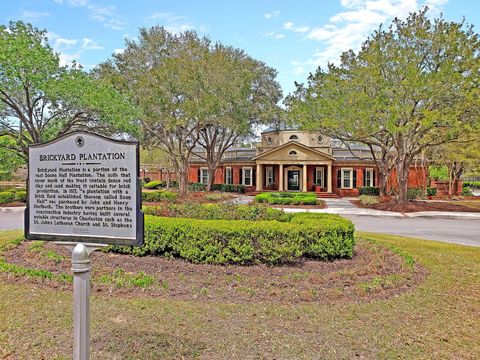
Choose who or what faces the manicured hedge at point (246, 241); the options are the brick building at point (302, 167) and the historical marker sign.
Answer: the brick building

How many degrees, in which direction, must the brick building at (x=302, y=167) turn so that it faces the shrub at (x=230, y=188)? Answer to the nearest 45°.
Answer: approximately 90° to its right

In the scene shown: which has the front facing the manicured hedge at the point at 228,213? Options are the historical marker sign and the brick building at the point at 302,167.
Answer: the brick building

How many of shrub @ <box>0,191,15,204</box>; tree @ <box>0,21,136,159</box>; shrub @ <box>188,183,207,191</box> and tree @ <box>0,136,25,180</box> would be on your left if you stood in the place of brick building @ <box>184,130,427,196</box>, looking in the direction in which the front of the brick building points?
0

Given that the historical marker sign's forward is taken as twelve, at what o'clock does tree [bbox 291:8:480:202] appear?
The tree is roughly at 8 o'clock from the historical marker sign.

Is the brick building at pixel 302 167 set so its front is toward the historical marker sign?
yes

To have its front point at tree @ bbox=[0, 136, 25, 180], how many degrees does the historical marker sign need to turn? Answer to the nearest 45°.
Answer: approximately 180°

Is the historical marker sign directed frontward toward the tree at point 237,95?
no

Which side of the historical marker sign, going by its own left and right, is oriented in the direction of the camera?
front

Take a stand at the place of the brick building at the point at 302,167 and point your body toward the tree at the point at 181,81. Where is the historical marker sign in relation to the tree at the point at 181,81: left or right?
left

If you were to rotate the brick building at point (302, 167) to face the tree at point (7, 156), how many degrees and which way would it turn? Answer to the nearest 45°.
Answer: approximately 45° to its right

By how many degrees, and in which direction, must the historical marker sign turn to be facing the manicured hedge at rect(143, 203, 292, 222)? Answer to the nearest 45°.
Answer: approximately 135° to its left

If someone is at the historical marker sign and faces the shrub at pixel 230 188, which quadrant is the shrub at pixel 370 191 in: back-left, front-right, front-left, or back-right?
front-right

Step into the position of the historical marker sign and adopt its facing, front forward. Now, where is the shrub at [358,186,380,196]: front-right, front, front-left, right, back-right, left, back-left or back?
back-left

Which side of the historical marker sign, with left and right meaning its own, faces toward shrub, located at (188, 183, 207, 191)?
back

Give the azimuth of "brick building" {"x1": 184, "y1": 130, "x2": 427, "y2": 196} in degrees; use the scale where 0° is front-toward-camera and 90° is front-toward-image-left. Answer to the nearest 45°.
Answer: approximately 0°

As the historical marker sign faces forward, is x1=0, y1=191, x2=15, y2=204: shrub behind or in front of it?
behind
